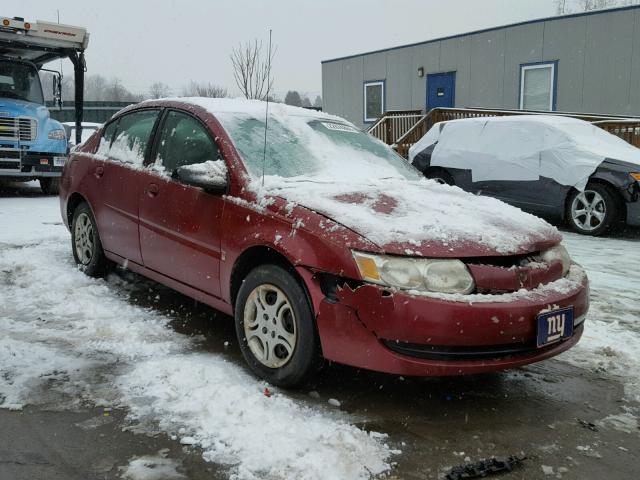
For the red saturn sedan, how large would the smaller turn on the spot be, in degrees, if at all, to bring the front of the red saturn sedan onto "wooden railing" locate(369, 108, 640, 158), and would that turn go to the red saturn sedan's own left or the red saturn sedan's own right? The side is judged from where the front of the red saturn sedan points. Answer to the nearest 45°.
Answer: approximately 135° to the red saturn sedan's own left

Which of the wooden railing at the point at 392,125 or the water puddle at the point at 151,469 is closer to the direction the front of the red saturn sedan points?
the water puddle

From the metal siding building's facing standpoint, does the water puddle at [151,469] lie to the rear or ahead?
ahead

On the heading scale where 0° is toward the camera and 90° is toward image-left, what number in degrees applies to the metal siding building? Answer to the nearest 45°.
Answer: approximately 45°

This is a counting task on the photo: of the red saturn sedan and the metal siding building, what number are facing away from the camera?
0

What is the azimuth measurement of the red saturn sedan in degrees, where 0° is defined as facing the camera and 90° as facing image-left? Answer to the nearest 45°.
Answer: approximately 315°

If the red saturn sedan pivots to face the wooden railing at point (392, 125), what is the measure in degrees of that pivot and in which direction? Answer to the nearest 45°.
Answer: approximately 135° to its left

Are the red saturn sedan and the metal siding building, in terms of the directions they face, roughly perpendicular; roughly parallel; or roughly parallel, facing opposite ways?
roughly perpendicular

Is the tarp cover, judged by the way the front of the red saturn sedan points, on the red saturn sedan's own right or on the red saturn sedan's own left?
on the red saturn sedan's own left

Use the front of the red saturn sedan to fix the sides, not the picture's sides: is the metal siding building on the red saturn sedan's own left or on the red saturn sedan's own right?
on the red saturn sedan's own left
